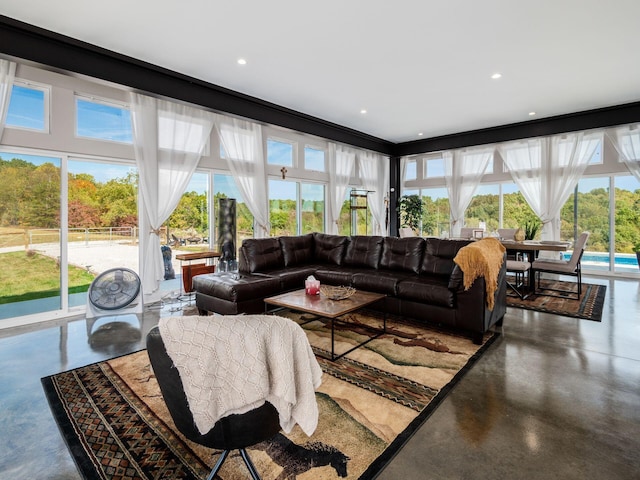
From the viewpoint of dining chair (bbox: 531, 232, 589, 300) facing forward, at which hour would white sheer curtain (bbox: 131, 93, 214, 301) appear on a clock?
The white sheer curtain is roughly at 11 o'clock from the dining chair.

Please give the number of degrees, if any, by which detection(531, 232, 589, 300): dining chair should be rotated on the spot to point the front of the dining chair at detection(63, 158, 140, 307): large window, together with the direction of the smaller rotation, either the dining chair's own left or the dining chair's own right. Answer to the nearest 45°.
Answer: approximately 45° to the dining chair's own left

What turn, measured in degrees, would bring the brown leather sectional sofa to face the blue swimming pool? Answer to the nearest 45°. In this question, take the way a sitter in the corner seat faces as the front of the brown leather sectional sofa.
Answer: approximately 180°

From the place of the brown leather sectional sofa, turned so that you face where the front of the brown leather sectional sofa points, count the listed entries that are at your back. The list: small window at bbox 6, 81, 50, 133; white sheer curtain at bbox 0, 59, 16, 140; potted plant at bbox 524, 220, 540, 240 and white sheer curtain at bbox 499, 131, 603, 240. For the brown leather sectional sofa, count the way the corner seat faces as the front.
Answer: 2

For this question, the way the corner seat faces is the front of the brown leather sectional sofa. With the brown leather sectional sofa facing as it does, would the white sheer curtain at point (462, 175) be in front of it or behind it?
behind

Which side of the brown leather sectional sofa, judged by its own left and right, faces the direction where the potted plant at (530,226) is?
back

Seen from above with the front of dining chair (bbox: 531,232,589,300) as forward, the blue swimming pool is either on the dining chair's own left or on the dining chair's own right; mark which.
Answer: on the dining chair's own right

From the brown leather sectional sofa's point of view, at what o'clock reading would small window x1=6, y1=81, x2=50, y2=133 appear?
The small window is roughly at 1 o'clock from the brown leather sectional sofa.

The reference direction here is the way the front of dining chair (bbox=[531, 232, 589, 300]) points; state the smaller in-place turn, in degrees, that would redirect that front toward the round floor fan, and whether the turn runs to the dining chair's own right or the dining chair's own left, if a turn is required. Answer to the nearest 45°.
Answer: approximately 45° to the dining chair's own left

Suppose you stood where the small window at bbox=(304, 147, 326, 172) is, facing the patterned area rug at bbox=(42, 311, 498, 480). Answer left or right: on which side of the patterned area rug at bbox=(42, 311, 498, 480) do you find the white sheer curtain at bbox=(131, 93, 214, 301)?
right

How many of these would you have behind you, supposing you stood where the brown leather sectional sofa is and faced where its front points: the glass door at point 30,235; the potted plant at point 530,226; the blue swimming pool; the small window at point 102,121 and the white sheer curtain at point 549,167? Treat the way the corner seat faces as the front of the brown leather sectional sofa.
3

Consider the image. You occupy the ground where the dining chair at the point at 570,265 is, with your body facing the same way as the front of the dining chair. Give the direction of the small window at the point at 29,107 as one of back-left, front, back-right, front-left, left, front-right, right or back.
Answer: front-left

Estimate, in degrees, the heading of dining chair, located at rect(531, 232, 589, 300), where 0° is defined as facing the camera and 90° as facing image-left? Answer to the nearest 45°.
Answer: approximately 90°

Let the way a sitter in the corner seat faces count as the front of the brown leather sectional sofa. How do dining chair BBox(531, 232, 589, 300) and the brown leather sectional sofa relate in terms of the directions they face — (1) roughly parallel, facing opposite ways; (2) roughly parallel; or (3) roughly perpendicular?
roughly perpendicular

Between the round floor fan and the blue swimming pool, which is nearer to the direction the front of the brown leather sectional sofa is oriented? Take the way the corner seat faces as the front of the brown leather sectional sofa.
the round floor fan
